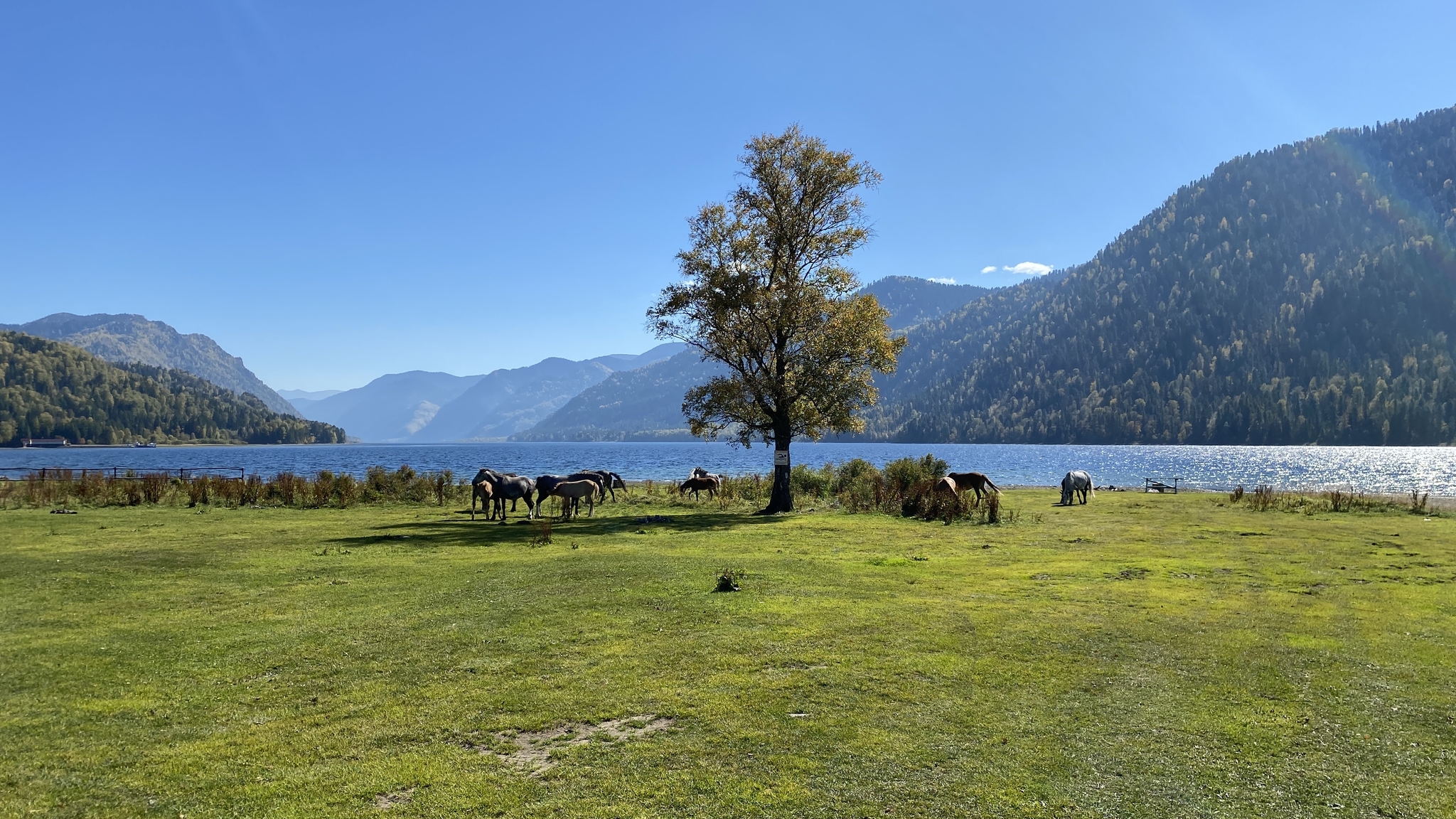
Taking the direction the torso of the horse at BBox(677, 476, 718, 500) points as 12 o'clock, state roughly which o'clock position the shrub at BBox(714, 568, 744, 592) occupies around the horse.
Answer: The shrub is roughly at 9 o'clock from the horse.

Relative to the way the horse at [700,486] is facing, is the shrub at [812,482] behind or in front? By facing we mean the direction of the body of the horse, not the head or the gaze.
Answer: behind

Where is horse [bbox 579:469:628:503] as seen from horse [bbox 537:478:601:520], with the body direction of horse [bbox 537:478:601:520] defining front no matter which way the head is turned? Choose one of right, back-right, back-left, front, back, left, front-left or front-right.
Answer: right

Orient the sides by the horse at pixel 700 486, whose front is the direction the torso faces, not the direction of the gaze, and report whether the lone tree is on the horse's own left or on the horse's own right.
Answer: on the horse's own left

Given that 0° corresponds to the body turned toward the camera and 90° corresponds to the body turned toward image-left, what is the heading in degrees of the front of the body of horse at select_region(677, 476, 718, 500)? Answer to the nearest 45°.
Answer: approximately 90°

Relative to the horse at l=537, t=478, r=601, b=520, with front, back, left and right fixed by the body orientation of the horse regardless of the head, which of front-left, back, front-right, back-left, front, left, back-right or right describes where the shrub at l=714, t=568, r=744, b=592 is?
left

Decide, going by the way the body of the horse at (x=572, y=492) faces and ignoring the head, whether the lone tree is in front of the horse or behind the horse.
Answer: behind

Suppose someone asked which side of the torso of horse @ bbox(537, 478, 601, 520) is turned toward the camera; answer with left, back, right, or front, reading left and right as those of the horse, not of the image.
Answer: left
